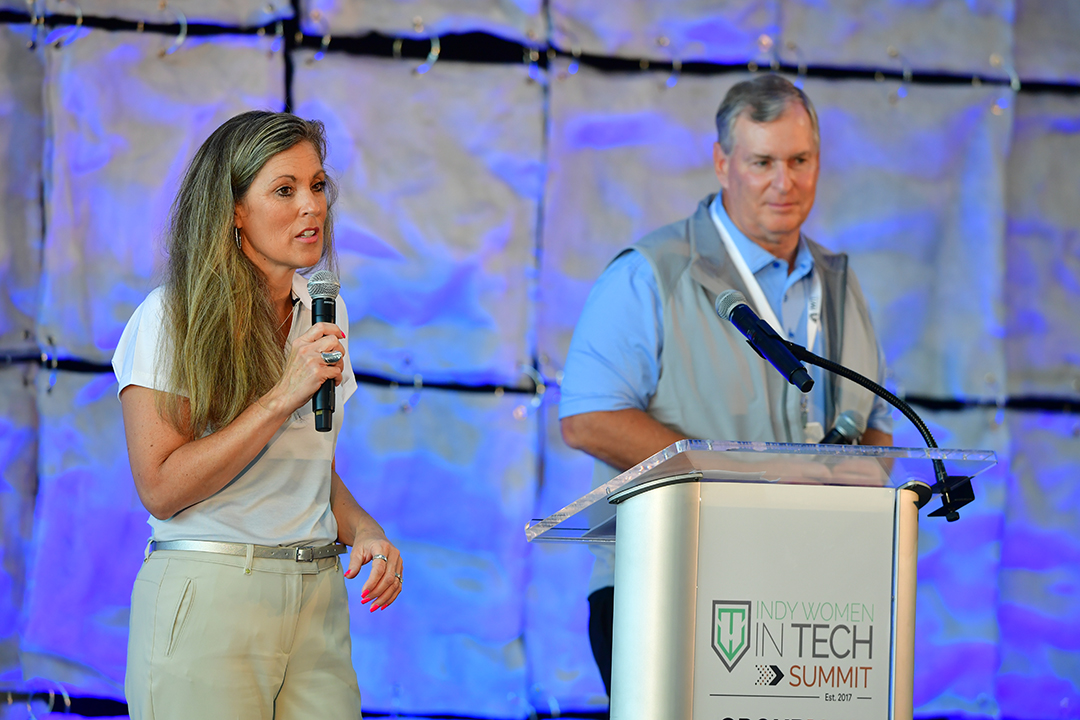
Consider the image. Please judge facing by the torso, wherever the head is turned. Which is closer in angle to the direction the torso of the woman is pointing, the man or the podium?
the podium

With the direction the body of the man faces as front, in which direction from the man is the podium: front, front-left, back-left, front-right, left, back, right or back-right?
front-right

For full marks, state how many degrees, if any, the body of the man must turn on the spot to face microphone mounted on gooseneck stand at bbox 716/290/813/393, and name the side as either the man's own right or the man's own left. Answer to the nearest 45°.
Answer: approximately 45° to the man's own right

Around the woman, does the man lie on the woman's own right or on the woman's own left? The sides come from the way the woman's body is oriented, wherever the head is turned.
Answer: on the woman's own left

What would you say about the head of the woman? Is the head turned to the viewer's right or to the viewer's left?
to the viewer's right

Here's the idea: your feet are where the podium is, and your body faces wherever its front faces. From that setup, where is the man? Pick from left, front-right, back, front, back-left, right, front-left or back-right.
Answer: back-left

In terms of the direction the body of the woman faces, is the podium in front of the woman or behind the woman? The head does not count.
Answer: in front

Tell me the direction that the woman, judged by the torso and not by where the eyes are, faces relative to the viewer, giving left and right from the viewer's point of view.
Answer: facing the viewer and to the right of the viewer
